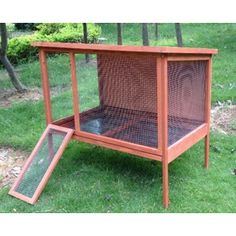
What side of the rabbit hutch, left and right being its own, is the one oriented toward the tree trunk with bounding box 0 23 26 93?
right

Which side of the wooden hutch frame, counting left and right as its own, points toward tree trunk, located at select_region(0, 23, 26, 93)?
right

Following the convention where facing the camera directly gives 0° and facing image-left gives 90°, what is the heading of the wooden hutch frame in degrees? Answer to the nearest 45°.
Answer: approximately 45°
